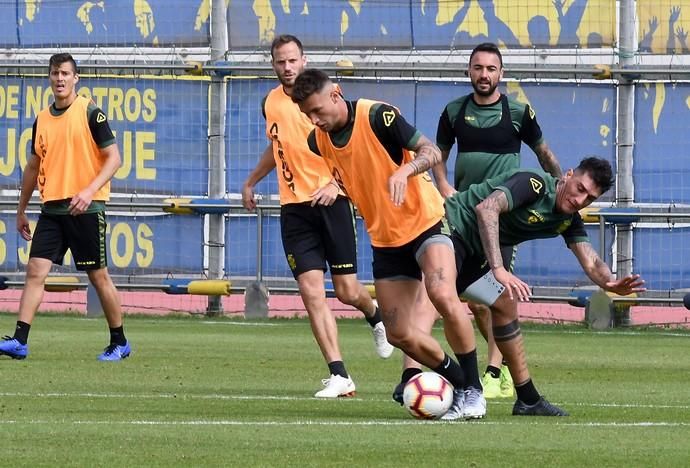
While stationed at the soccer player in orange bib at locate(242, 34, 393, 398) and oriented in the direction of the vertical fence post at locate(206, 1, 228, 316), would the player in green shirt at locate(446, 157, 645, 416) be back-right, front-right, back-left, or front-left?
back-right

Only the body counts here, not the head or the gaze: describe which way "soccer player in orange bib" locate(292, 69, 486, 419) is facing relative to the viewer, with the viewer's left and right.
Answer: facing the viewer and to the left of the viewer

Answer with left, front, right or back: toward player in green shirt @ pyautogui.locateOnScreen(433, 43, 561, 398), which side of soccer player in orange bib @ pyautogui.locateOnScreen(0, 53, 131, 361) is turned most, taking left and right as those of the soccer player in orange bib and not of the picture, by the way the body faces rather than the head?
left

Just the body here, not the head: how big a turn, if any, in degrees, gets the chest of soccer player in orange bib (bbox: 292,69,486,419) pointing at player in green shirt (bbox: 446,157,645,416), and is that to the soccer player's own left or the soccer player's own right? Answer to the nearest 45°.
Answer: approximately 135° to the soccer player's own left

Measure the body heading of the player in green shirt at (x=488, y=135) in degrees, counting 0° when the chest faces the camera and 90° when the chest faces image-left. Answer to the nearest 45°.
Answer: approximately 0°

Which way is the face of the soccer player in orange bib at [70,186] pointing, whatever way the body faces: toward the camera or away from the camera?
toward the camera

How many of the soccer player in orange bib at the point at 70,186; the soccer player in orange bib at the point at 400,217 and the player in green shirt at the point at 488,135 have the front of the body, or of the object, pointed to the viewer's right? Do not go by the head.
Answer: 0

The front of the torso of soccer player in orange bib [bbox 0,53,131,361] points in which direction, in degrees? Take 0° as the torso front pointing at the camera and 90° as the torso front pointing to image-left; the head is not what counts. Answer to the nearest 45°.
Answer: approximately 45°
